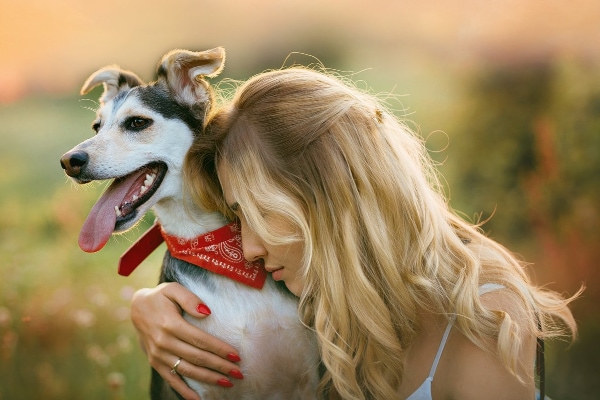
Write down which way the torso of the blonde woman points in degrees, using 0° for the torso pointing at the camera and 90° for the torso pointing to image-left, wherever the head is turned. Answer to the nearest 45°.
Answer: approximately 90°
